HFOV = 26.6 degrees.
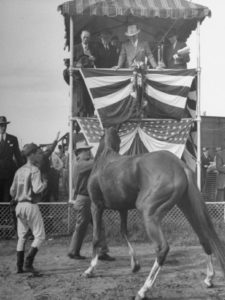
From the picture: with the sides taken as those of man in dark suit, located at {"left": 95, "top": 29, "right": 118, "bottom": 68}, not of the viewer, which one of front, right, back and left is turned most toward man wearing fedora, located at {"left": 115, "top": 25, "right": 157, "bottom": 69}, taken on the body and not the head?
left

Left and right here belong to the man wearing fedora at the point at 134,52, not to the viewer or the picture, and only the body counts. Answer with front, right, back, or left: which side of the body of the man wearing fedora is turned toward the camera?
front

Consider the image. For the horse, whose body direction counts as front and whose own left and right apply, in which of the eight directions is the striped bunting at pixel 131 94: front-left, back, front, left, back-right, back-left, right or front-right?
front-right

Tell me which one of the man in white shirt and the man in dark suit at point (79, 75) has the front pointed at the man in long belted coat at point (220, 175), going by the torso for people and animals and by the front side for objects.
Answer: the man in white shirt

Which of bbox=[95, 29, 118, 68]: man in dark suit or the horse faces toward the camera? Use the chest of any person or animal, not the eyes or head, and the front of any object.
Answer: the man in dark suit

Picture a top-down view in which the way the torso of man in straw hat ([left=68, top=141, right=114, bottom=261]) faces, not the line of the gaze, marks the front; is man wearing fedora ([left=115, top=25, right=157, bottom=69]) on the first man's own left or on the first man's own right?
on the first man's own left

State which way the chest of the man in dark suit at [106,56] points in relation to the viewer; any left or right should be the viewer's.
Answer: facing the viewer

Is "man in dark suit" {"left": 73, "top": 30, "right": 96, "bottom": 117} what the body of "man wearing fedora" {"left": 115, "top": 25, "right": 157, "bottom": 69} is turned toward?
no

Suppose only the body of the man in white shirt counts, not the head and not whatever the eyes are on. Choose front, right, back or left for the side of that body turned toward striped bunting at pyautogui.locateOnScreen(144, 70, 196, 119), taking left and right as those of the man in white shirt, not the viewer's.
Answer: front

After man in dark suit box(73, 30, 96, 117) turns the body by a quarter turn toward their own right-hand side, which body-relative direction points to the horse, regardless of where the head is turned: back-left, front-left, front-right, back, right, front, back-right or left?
left
